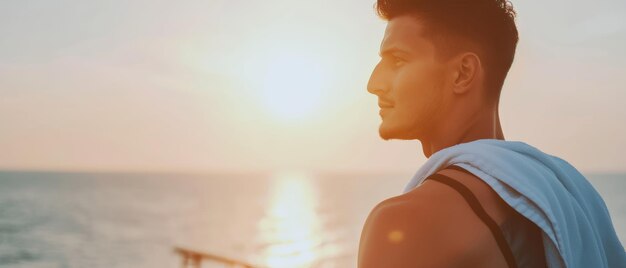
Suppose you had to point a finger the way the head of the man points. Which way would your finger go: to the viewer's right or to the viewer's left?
to the viewer's left

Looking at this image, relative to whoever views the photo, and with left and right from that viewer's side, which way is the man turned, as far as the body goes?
facing away from the viewer and to the left of the viewer
